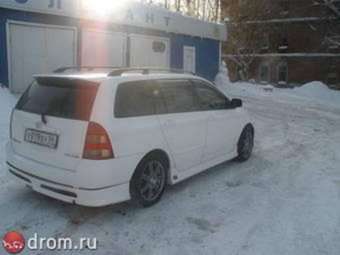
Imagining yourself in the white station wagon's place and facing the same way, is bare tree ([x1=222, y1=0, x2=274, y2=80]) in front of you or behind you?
in front

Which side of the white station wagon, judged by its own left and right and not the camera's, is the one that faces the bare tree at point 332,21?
front

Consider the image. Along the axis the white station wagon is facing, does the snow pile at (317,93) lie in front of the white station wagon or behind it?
in front

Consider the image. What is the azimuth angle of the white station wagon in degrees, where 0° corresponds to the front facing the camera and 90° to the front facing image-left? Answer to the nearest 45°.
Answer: approximately 225°
